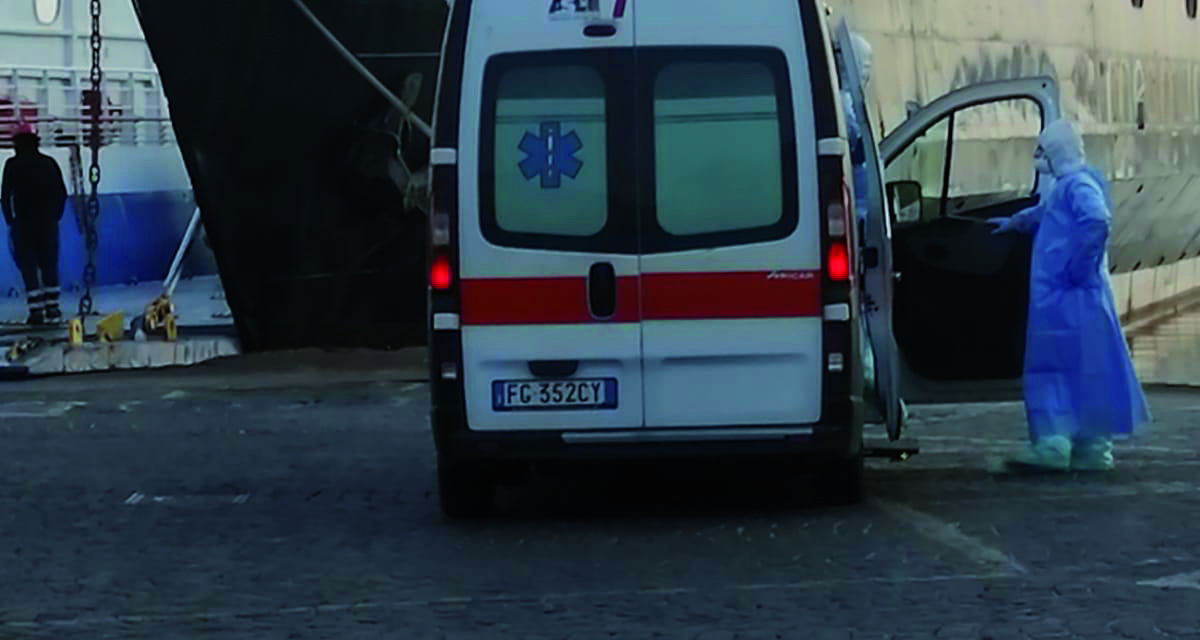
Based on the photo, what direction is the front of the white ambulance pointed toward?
away from the camera

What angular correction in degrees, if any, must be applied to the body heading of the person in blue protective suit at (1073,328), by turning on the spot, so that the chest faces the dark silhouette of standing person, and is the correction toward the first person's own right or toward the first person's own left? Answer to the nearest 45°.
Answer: approximately 45° to the first person's own right

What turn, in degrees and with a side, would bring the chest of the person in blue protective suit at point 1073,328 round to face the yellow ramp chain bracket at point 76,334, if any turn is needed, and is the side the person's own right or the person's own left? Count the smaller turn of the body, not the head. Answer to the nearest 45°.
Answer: approximately 45° to the person's own right

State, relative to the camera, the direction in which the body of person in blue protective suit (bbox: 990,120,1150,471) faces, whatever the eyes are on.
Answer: to the viewer's left

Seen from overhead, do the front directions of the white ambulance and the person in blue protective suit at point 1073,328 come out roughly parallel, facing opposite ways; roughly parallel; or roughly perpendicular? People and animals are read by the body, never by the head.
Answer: roughly perpendicular

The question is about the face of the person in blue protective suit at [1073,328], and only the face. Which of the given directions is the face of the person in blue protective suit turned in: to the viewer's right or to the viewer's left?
to the viewer's left

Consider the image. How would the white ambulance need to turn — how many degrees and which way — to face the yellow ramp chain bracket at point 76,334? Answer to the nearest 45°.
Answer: approximately 45° to its left

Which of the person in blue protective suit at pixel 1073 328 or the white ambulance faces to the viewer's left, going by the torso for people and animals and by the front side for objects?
the person in blue protective suit

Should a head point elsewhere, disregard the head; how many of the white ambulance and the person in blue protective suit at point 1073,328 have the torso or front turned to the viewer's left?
1

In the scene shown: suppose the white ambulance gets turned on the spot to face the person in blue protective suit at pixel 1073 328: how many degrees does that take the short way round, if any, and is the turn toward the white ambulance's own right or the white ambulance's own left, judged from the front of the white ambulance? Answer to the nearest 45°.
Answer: approximately 45° to the white ambulance's own right

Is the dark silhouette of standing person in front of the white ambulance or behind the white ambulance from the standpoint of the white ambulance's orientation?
in front
